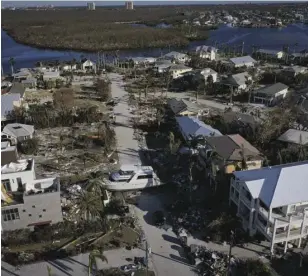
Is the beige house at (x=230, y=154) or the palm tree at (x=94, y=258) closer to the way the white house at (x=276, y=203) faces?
the palm tree

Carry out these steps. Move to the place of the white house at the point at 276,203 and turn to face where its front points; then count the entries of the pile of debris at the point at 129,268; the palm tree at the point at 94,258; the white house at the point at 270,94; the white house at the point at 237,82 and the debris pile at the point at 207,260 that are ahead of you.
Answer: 3

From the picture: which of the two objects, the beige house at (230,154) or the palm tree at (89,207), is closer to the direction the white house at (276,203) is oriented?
the palm tree

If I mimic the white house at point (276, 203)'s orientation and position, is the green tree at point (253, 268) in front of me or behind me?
in front

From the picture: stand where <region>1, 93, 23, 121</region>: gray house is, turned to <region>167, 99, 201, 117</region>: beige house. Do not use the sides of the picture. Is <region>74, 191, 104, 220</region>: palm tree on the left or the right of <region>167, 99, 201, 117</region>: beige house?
right

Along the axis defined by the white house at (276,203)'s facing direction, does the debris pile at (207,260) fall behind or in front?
in front

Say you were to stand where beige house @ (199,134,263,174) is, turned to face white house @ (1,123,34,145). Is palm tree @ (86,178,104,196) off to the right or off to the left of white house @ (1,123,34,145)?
left

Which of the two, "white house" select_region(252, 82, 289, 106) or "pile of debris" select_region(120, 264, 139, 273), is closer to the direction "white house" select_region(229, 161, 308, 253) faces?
the pile of debris

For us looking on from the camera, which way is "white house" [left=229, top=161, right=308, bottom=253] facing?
facing the viewer and to the left of the viewer

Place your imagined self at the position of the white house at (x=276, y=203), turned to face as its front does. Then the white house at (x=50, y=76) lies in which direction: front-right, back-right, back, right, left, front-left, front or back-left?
right

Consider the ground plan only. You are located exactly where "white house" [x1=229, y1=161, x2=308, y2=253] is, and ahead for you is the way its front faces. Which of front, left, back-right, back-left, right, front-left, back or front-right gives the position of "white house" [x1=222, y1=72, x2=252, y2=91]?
back-right

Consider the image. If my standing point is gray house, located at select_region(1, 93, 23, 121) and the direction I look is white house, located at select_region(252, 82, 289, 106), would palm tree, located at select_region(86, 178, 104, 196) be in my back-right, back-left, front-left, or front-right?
front-right

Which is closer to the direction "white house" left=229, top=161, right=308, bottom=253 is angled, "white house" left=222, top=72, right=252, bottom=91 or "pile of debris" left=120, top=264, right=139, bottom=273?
the pile of debris

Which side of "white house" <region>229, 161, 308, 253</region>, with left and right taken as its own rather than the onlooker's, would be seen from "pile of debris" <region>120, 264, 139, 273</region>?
front

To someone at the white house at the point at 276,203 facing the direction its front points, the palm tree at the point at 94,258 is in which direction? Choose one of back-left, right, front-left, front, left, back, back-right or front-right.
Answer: front
